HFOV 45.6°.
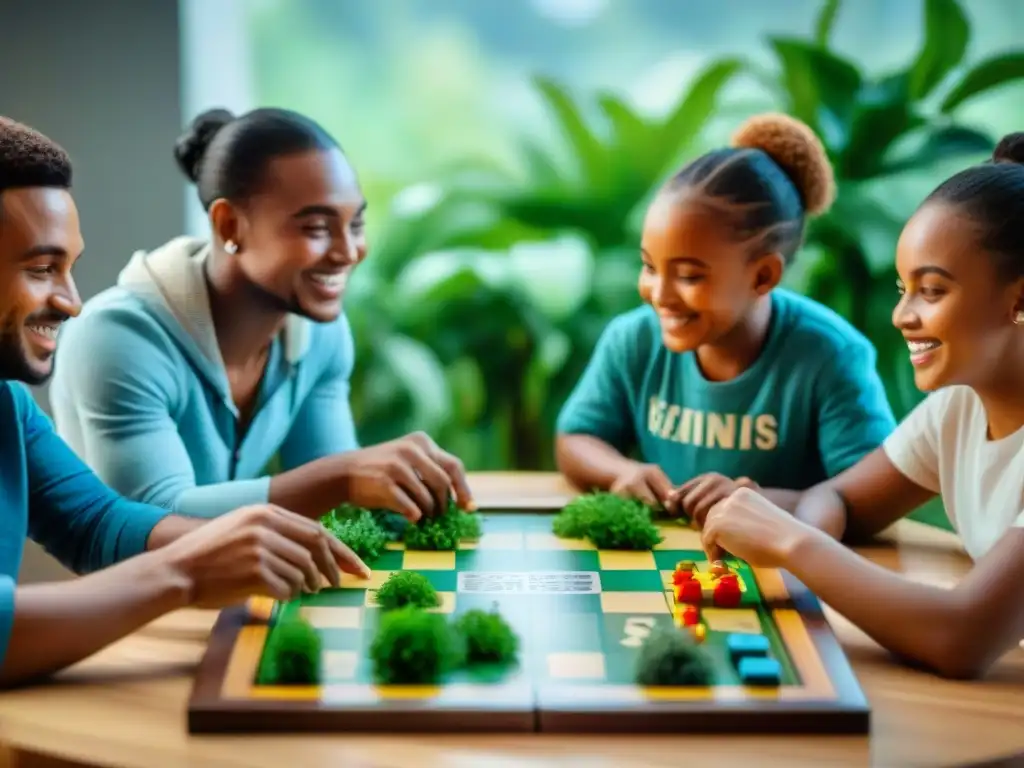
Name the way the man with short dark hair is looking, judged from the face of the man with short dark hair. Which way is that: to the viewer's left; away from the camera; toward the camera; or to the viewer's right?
to the viewer's right

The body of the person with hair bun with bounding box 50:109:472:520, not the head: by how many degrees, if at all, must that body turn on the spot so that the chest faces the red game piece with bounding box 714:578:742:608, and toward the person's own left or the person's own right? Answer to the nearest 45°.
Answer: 0° — they already face it

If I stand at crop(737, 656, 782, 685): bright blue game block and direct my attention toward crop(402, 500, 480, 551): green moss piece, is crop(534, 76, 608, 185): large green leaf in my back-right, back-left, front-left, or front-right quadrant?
front-right

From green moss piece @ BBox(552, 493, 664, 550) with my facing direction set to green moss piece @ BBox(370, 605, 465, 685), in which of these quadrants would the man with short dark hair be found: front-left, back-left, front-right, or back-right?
front-right

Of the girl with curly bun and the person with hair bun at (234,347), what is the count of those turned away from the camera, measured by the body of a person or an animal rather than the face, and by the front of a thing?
0

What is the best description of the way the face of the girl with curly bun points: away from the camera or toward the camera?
toward the camera

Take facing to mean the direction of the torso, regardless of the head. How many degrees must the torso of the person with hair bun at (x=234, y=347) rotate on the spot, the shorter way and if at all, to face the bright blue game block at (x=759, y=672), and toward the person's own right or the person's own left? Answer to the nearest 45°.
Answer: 0° — they already face it

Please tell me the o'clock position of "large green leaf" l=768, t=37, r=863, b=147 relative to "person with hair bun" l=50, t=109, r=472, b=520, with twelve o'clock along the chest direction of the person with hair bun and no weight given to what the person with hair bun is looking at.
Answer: The large green leaf is roughly at 10 o'clock from the person with hair bun.
